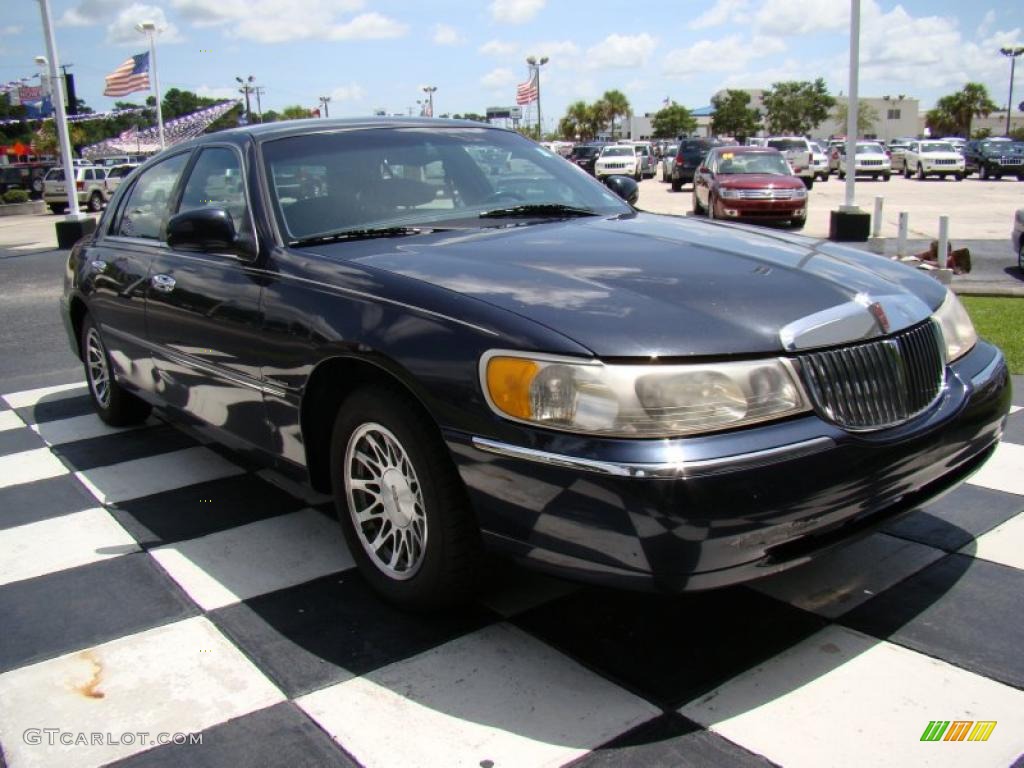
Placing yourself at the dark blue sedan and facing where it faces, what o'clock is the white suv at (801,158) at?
The white suv is roughly at 8 o'clock from the dark blue sedan.

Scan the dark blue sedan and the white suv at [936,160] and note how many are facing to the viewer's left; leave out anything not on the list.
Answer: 0

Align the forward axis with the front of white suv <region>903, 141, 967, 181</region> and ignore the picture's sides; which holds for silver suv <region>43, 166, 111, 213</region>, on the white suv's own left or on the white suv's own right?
on the white suv's own right

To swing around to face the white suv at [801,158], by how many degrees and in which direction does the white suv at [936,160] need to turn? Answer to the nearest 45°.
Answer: approximately 45° to its right

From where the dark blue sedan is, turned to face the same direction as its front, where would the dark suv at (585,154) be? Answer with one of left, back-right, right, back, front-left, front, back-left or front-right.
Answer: back-left

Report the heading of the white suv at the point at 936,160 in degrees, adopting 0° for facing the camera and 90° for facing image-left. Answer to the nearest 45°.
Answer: approximately 0°

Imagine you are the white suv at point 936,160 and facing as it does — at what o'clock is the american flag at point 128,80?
The american flag is roughly at 2 o'clock from the white suv.

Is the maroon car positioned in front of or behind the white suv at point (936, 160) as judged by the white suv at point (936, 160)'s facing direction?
in front

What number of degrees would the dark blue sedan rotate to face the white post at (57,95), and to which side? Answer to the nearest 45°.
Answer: approximately 180°

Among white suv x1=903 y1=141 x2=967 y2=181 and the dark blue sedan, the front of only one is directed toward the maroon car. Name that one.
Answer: the white suv

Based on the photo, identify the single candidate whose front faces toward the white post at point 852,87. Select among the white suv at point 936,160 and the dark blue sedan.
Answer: the white suv

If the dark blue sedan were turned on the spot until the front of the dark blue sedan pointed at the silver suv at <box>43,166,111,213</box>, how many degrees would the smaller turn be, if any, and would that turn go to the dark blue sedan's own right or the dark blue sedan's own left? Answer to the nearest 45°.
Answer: approximately 180°
